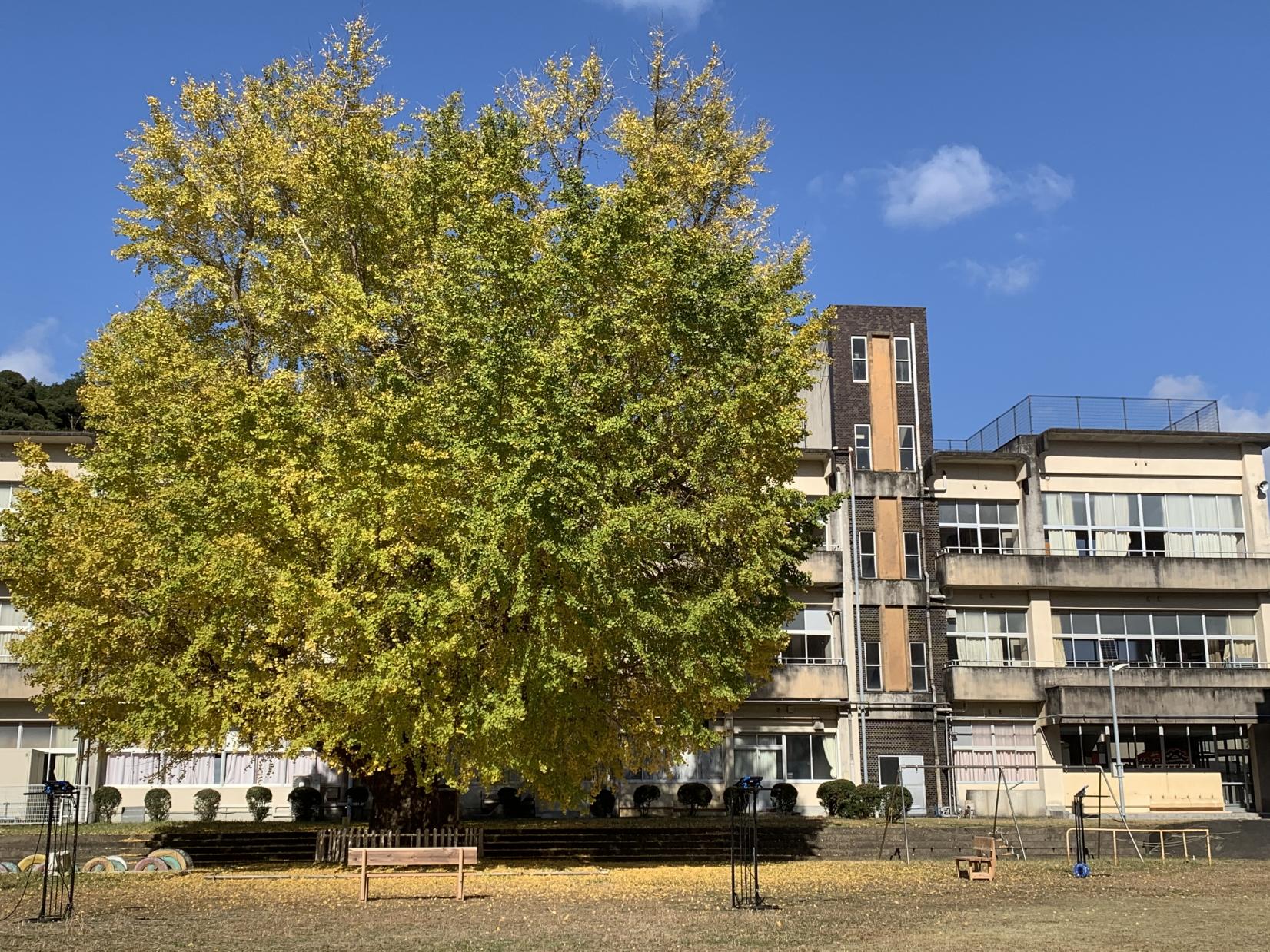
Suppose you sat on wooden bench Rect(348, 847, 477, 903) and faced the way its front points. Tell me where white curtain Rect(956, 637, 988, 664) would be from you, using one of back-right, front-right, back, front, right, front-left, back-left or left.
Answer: front-right

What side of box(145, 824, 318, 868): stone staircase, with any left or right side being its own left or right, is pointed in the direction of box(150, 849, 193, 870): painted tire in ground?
front

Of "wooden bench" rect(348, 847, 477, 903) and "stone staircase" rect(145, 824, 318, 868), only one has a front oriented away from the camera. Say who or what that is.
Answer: the wooden bench

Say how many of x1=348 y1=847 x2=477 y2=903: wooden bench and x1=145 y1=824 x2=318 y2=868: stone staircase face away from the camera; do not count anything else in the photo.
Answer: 1

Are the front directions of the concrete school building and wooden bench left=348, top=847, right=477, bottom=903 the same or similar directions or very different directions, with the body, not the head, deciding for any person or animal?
very different directions

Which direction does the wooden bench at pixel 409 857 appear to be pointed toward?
away from the camera

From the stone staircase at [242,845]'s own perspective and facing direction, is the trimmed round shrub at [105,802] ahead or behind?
behind

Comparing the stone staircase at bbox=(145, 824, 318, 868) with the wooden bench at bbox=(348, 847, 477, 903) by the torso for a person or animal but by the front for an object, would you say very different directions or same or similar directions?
very different directions

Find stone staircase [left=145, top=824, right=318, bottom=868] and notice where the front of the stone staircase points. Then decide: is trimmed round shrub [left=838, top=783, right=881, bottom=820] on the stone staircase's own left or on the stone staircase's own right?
on the stone staircase's own left
